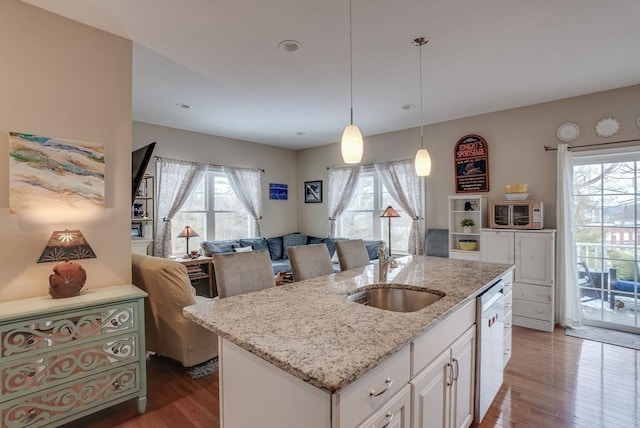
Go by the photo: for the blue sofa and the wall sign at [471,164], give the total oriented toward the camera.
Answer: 2

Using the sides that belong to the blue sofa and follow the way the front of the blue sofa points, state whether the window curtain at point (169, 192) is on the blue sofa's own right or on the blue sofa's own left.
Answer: on the blue sofa's own right

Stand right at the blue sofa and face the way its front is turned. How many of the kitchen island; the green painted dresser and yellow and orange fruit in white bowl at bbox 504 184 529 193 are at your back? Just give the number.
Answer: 0

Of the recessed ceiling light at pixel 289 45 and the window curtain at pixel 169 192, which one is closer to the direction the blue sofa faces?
the recessed ceiling light

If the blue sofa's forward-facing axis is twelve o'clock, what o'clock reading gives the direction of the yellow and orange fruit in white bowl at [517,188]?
The yellow and orange fruit in white bowl is roughly at 10 o'clock from the blue sofa.

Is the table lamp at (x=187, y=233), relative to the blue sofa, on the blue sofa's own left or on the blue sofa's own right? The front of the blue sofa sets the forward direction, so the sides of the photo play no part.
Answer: on the blue sofa's own right

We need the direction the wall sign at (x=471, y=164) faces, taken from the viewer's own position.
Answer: facing the viewer

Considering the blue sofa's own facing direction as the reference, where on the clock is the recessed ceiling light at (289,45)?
The recessed ceiling light is roughly at 12 o'clock from the blue sofa.

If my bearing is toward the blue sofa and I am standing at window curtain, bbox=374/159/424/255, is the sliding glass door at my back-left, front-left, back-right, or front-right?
back-left

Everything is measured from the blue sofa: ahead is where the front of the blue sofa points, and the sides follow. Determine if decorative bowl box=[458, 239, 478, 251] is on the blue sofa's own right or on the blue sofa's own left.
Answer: on the blue sofa's own left

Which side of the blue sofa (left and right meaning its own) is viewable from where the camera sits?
front

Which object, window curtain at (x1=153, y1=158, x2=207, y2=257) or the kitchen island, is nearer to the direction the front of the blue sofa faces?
the kitchen island

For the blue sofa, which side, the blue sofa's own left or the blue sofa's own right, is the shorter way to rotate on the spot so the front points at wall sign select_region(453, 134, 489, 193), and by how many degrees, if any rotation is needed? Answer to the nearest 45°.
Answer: approximately 45° to the blue sofa's own left
